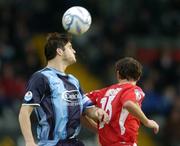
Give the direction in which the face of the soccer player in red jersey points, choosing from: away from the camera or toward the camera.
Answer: away from the camera

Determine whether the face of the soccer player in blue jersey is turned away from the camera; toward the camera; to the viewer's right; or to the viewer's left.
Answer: to the viewer's right

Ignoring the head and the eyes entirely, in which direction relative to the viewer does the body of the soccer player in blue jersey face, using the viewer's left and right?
facing the viewer and to the right of the viewer

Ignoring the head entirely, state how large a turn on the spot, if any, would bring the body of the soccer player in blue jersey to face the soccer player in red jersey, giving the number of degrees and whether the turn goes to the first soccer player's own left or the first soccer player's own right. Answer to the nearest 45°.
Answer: approximately 45° to the first soccer player's own left
